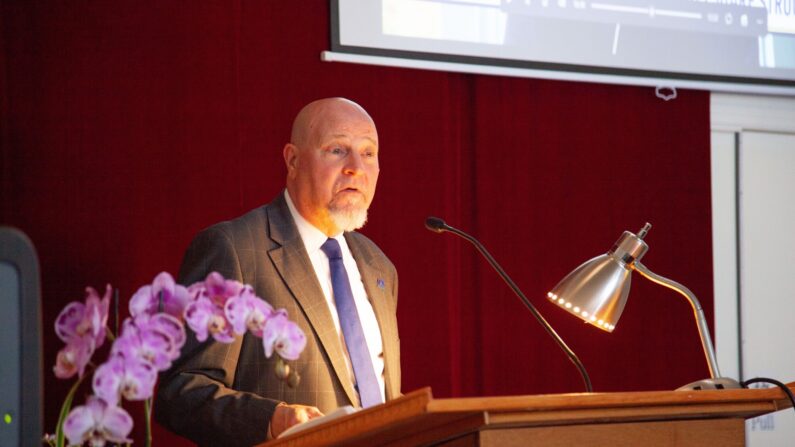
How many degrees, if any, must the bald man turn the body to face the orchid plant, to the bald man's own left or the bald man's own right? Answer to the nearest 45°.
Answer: approximately 45° to the bald man's own right

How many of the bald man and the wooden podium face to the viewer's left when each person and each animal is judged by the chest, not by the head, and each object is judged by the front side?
0

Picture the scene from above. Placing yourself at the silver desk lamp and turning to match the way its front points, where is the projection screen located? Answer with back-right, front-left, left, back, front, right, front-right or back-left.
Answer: right

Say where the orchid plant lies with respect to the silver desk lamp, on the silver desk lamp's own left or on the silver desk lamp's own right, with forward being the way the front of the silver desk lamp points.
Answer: on the silver desk lamp's own left

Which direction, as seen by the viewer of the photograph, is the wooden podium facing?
facing the viewer and to the right of the viewer

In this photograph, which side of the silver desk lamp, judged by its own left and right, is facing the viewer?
left
